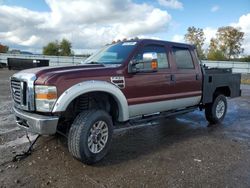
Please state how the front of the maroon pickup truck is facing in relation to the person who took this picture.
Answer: facing the viewer and to the left of the viewer
